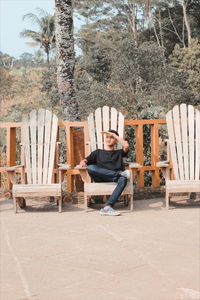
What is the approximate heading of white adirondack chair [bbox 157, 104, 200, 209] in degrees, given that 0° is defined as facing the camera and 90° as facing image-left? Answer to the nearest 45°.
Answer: approximately 0°

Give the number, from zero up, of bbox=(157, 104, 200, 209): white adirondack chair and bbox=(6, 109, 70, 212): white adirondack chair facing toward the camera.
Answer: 2

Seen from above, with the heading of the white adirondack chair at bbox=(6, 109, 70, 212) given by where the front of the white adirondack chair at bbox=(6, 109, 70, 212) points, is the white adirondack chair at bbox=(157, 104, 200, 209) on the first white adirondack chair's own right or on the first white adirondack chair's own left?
on the first white adirondack chair's own left

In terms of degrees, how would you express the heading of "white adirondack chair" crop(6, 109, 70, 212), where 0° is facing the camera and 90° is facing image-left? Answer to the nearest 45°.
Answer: approximately 0°

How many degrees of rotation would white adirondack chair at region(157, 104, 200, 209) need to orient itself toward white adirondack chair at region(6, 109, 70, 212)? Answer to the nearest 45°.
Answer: approximately 90° to its right

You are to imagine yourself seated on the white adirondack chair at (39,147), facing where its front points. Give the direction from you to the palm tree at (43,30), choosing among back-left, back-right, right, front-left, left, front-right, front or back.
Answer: back

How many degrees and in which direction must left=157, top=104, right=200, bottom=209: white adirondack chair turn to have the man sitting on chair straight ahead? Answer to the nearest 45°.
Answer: approximately 45° to its right

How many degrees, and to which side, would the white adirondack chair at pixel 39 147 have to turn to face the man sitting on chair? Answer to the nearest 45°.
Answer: approximately 45° to its left
